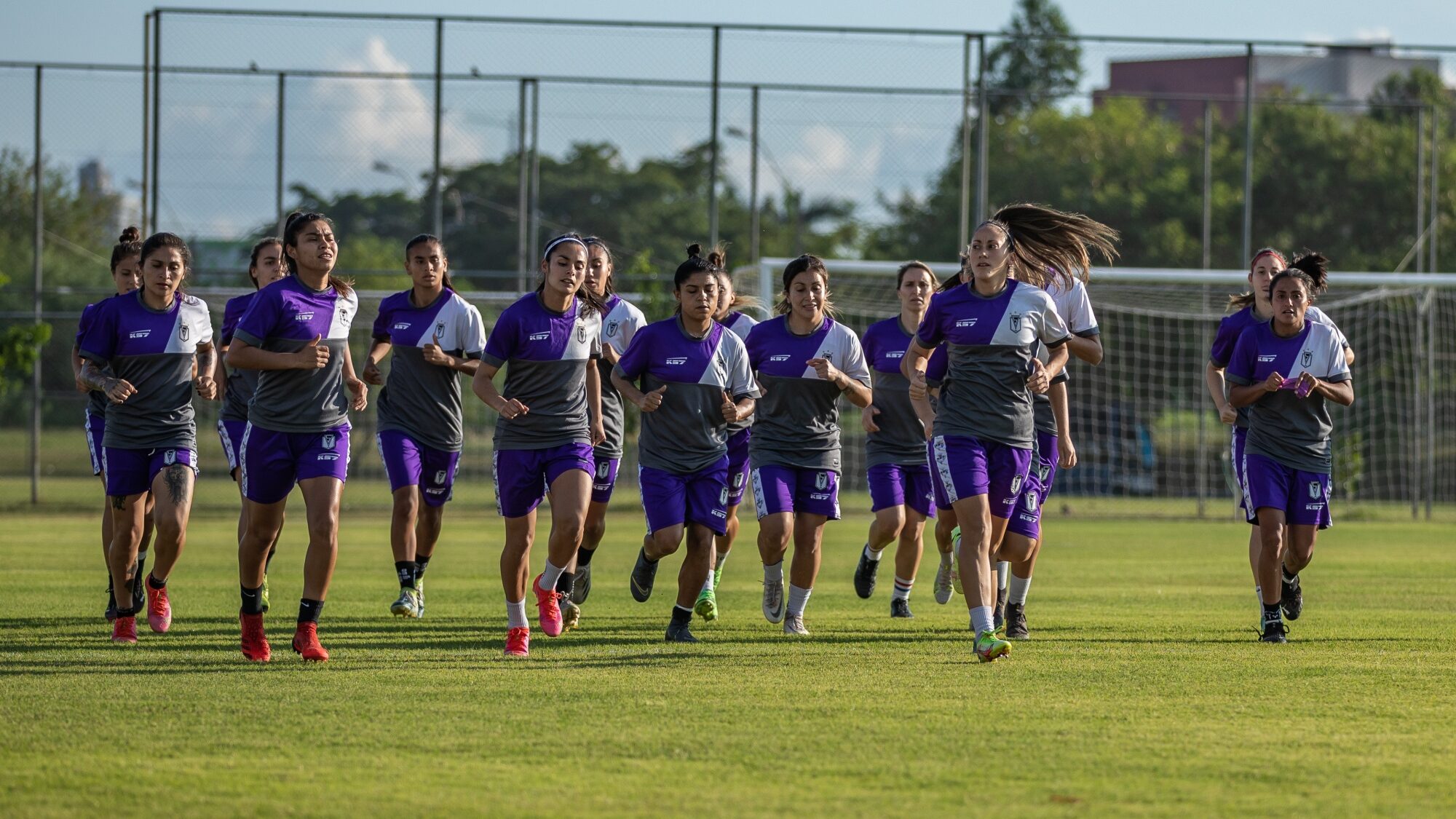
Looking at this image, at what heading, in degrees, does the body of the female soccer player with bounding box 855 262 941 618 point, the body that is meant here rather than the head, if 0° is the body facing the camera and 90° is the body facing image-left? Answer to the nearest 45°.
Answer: approximately 0°

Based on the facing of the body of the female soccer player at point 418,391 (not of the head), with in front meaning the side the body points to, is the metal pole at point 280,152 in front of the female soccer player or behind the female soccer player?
behind

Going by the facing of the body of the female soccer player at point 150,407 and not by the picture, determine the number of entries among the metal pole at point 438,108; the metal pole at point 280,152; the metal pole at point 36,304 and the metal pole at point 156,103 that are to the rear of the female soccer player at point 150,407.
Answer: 4

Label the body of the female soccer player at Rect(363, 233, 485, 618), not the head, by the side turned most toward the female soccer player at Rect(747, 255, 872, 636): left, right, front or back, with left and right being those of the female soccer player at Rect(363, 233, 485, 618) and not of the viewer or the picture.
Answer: left

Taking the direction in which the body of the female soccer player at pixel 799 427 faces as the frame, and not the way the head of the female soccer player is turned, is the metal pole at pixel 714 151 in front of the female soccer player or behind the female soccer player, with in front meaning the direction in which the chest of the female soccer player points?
behind

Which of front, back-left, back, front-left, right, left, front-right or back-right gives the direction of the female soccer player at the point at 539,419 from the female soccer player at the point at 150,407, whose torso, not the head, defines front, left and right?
front-left

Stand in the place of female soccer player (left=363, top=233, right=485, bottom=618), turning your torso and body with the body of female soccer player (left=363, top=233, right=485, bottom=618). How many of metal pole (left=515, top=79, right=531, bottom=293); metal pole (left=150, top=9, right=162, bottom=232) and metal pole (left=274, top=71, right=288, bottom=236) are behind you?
3

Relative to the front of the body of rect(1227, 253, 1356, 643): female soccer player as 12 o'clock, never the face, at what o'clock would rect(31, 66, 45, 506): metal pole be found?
The metal pole is roughly at 4 o'clock from the female soccer player.

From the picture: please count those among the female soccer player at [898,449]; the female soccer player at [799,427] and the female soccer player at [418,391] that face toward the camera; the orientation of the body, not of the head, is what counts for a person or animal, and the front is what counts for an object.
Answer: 3
